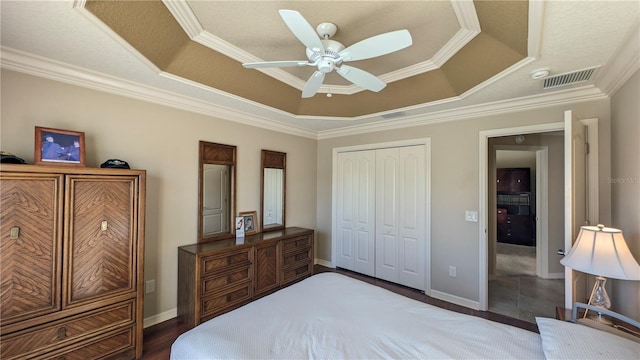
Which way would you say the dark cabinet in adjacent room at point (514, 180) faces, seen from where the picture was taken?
facing the viewer

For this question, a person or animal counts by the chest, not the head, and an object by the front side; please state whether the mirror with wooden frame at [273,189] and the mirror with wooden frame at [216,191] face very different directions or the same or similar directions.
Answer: same or similar directions

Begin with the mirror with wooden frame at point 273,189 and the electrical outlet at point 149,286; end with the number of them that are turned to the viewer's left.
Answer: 0

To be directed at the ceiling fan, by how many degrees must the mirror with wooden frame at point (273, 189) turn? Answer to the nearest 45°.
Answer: approximately 45° to its right

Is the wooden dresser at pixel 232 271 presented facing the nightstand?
yes

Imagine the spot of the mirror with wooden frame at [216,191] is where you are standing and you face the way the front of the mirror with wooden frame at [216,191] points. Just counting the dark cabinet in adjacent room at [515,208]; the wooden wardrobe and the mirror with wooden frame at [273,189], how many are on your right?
1

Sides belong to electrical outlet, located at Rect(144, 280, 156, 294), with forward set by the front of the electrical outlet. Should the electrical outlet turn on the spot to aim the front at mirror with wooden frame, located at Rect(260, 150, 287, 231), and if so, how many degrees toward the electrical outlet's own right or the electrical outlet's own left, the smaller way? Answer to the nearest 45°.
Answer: approximately 45° to the electrical outlet's own left

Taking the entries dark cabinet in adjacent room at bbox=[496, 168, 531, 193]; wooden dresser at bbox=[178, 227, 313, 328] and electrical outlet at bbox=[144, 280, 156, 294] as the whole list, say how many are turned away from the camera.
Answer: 0

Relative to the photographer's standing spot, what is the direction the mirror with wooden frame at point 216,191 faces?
facing the viewer and to the right of the viewer

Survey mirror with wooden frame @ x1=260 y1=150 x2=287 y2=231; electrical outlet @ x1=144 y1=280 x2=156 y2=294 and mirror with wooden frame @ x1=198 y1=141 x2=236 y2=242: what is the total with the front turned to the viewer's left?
0

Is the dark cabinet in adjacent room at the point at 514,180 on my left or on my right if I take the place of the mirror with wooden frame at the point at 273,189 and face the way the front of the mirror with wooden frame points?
on my left

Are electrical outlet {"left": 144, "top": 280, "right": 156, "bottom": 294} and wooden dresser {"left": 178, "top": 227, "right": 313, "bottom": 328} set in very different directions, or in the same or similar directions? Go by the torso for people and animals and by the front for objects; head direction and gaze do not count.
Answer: same or similar directions

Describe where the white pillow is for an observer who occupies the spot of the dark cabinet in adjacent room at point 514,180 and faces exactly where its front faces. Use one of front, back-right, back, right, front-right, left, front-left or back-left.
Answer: front

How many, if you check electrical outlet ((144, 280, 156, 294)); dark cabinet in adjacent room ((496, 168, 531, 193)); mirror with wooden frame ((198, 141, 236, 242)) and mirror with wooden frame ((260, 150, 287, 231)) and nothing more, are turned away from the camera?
0

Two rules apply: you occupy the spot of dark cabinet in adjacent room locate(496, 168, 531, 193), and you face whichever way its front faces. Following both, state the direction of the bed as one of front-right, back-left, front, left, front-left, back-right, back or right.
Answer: front

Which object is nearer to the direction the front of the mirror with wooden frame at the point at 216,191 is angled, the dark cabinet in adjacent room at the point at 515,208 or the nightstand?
the nightstand

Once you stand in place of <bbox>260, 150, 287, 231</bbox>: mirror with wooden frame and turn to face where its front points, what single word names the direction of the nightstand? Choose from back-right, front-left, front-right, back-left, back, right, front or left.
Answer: front
